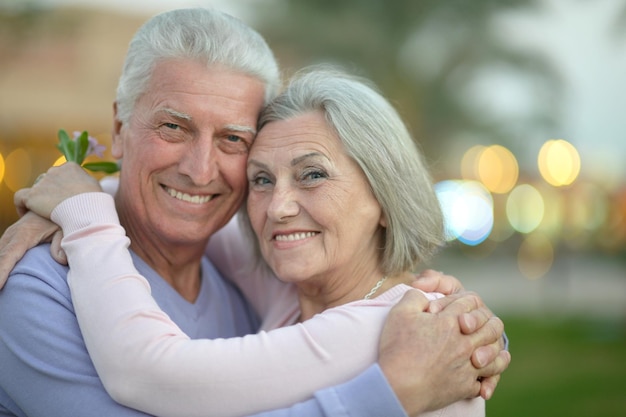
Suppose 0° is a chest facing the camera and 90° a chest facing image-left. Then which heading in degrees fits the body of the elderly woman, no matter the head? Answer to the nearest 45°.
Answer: approximately 45°

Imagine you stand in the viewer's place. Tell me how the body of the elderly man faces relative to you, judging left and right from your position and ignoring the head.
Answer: facing the viewer and to the right of the viewer
